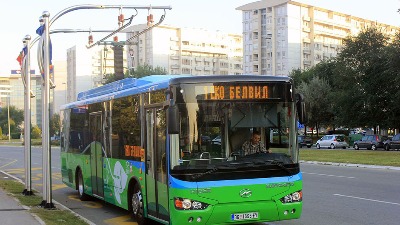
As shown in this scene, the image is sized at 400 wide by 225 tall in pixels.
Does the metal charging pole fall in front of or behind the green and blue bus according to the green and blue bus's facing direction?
behind

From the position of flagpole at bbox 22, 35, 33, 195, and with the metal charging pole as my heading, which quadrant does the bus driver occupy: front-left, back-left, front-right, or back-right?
front-left

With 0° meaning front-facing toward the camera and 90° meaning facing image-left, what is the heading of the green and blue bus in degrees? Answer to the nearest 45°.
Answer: approximately 315°

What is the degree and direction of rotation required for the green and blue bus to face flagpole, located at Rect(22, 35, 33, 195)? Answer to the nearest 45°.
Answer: approximately 180°
